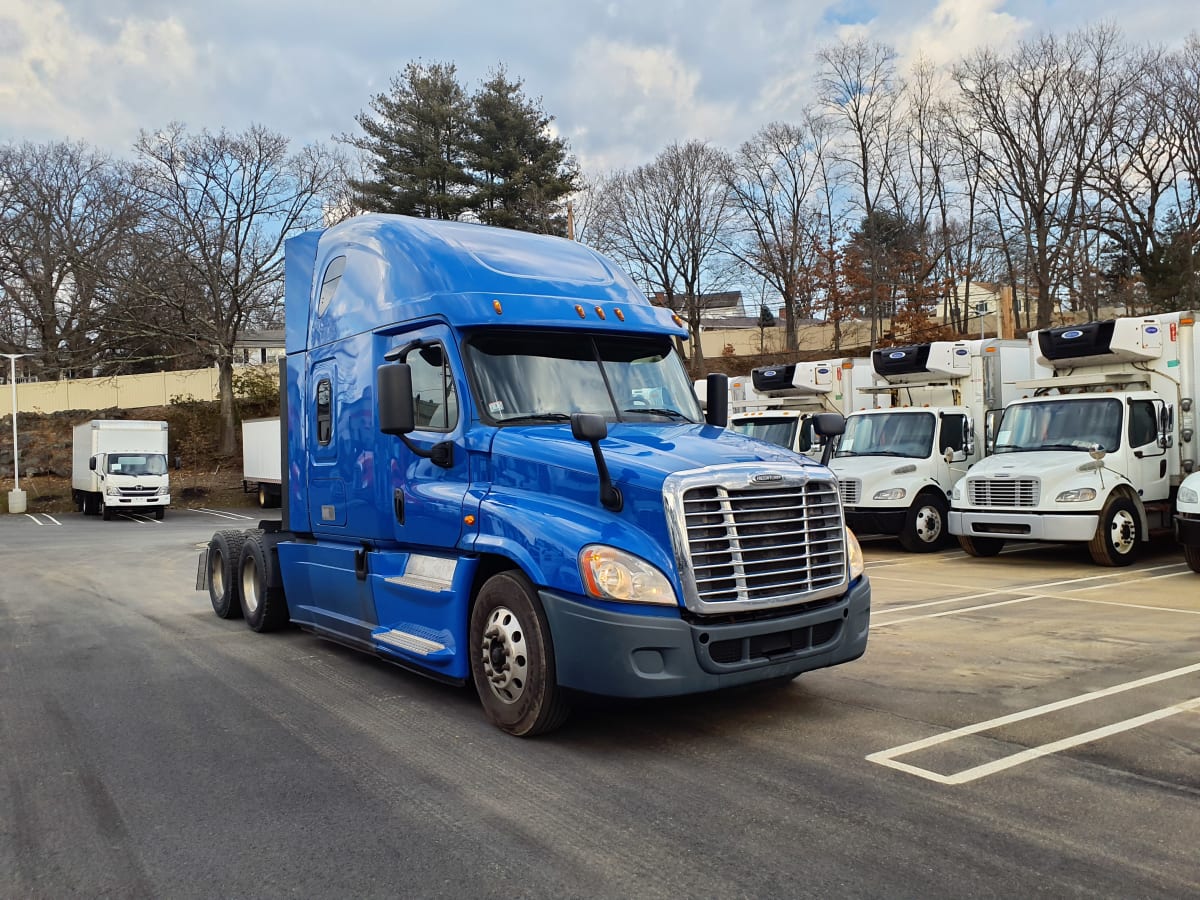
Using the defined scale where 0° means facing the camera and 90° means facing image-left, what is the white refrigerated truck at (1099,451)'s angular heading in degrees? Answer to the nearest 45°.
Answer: approximately 45°

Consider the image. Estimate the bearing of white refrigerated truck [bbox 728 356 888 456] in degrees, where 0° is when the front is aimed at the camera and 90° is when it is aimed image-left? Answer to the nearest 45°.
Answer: approximately 45°

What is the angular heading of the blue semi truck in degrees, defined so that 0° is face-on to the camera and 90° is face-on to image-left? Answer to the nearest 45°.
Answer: approximately 315°

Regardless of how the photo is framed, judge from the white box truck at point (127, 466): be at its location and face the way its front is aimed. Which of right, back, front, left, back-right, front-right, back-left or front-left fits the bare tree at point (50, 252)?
back

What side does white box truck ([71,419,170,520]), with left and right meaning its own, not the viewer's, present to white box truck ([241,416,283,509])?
left

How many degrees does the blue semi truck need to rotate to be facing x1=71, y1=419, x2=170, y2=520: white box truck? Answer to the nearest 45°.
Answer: approximately 180°

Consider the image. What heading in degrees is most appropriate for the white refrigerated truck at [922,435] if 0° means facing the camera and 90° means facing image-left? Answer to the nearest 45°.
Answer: approximately 45°
